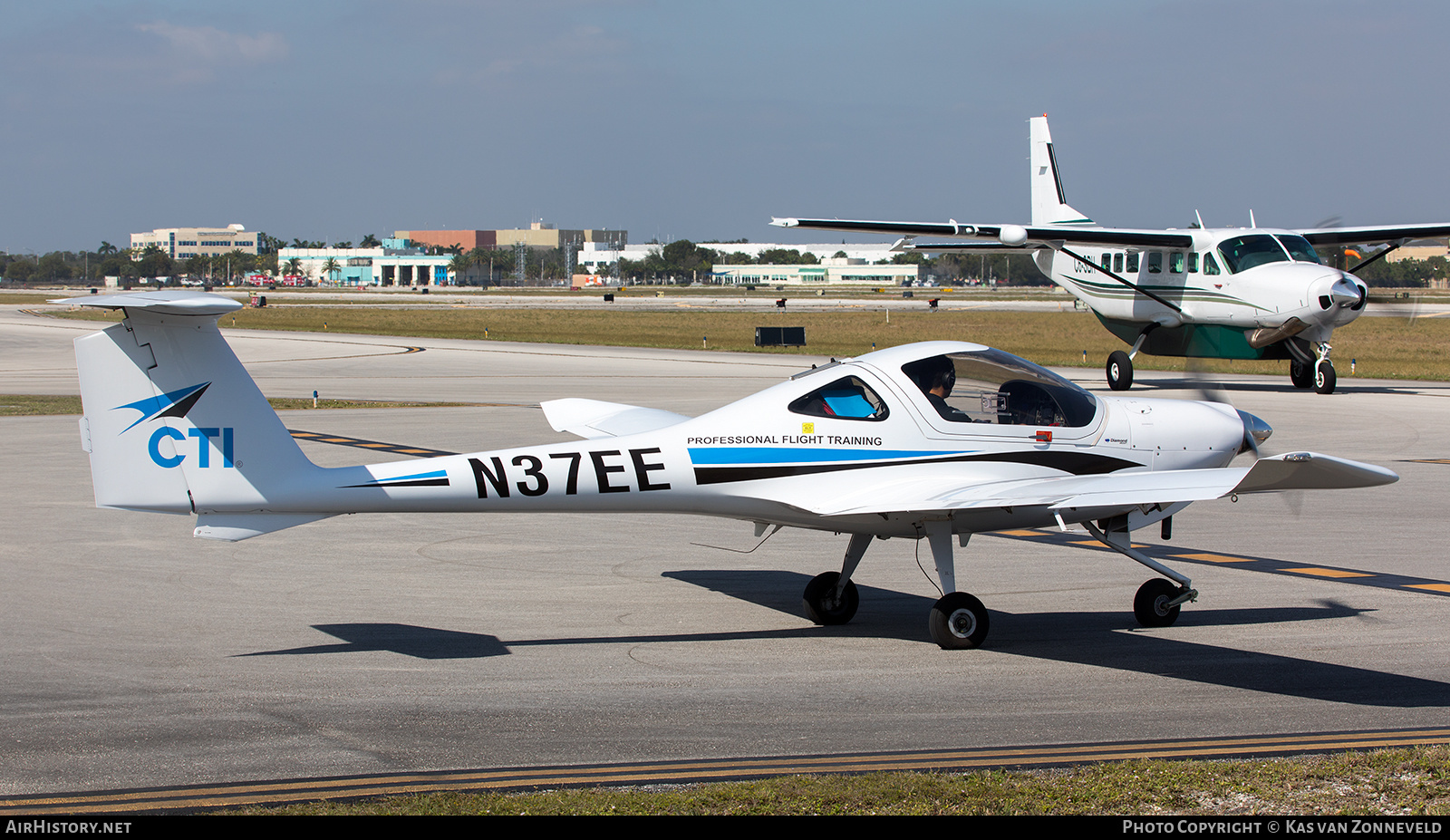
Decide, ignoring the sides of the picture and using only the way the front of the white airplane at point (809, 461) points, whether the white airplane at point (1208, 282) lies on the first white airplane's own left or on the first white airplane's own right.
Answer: on the first white airplane's own left

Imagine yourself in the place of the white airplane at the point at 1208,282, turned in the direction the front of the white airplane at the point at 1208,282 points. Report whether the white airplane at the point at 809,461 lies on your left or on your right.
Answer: on your right

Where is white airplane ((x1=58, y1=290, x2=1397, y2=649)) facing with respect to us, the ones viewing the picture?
facing to the right of the viewer
